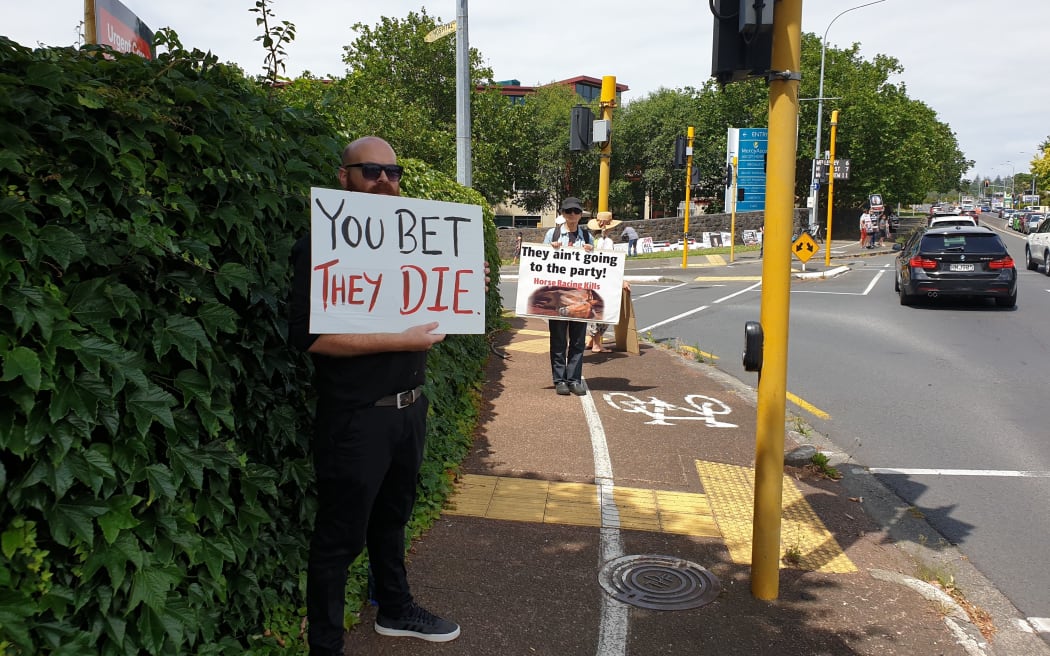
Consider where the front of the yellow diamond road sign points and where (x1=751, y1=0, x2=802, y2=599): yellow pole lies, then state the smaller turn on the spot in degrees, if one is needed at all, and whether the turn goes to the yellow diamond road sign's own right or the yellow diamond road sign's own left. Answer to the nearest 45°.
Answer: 0° — it already faces it

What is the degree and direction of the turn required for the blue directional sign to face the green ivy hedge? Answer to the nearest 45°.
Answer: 0° — it already faces it

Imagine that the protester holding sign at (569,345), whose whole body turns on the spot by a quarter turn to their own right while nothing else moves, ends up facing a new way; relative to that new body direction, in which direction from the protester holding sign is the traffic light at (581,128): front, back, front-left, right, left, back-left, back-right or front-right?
right

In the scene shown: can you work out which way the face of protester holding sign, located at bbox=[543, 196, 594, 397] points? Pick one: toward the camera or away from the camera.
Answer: toward the camera

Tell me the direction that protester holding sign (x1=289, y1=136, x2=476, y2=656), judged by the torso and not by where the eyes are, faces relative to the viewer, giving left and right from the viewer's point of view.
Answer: facing the viewer and to the right of the viewer

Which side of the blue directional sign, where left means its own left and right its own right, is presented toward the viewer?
front

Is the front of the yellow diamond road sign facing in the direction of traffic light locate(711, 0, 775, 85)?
yes

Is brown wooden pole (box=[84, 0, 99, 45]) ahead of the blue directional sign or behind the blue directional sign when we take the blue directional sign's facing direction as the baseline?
ahead

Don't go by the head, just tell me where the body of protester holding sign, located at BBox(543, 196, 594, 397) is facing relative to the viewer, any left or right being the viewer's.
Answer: facing the viewer

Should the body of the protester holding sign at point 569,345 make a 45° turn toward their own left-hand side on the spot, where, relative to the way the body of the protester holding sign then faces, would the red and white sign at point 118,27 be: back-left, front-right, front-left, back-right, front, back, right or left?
right

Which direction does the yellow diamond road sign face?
toward the camera

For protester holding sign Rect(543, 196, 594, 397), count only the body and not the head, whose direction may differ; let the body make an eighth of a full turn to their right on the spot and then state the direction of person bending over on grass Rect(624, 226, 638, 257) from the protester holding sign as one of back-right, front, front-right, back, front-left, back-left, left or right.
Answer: back-right

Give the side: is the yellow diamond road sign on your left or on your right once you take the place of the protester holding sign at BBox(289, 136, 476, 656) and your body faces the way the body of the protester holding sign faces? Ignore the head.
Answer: on your left

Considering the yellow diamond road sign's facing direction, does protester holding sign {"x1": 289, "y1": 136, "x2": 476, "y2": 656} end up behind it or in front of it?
in front
